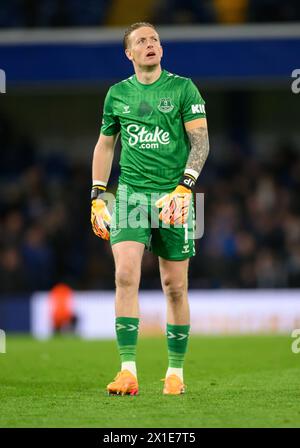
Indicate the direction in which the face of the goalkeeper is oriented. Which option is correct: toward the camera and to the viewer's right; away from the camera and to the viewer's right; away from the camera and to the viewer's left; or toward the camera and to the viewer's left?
toward the camera and to the viewer's right

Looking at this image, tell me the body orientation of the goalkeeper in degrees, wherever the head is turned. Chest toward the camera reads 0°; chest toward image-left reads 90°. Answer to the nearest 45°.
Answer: approximately 0°
